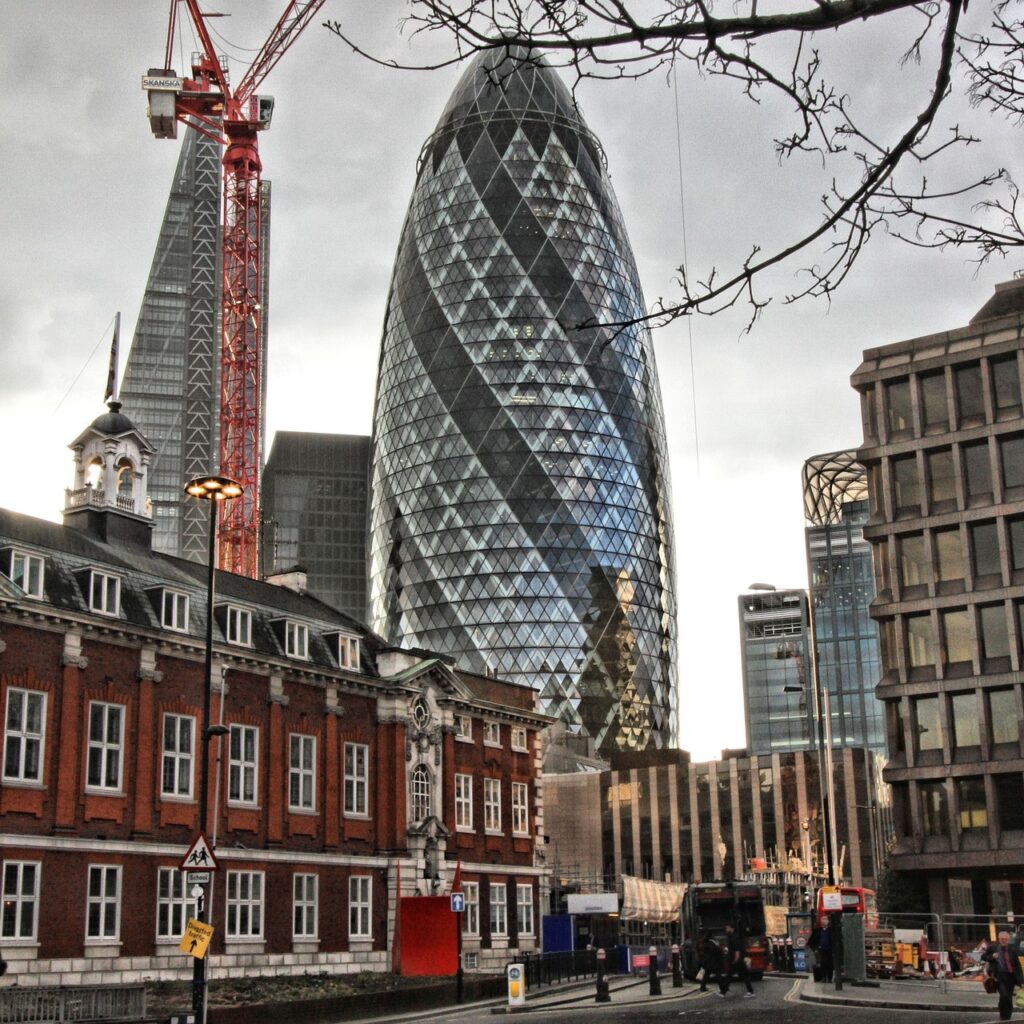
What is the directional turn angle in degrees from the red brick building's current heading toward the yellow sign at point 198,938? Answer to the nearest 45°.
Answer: approximately 45° to its right

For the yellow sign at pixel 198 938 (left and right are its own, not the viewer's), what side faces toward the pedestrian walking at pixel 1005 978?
left

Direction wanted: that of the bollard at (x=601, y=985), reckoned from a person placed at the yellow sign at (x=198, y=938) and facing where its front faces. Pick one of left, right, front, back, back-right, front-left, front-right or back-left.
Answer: back-left
